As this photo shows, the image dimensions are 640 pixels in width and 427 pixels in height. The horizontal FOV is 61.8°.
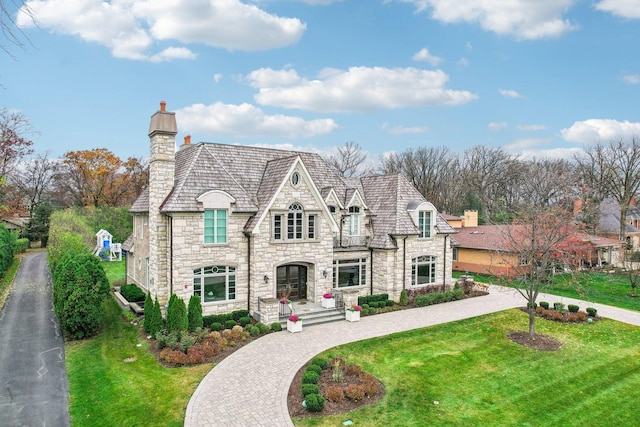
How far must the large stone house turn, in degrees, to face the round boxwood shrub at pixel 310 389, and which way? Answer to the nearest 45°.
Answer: approximately 45° to its right

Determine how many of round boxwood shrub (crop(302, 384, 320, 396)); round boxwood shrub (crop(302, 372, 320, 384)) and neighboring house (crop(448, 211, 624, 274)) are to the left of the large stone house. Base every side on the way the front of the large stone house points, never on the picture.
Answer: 1

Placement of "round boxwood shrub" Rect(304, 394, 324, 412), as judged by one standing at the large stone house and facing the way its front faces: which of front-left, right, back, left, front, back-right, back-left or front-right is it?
front-right

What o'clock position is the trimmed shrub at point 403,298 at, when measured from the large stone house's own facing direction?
The trimmed shrub is roughly at 10 o'clock from the large stone house.

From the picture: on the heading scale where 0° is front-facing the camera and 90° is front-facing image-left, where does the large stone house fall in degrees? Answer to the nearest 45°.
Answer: approximately 315°

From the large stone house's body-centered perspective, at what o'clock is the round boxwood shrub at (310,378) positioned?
The round boxwood shrub is roughly at 1 o'clock from the large stone house.

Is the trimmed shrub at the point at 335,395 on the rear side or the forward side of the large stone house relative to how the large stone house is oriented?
on the forward side

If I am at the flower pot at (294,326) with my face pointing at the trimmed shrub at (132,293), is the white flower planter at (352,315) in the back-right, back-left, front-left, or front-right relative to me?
back-right
